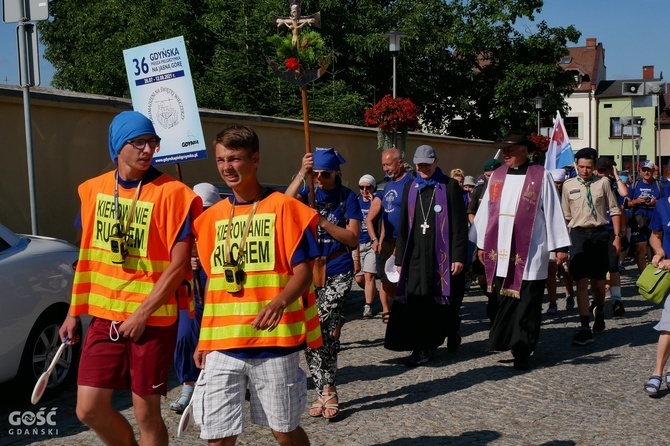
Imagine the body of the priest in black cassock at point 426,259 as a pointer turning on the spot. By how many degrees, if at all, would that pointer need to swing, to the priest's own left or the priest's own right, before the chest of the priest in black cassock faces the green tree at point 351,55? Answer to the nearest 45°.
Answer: approximately 135° to the priest's own right

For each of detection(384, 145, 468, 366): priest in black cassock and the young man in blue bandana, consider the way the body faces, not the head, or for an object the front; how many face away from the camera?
0

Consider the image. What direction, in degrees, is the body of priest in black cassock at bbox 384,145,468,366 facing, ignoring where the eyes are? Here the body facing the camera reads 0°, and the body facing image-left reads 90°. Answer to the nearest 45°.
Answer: approximately 45°

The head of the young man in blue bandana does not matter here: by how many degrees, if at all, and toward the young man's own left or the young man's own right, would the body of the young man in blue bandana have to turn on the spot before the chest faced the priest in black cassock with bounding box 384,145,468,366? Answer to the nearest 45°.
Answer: approximately 180°

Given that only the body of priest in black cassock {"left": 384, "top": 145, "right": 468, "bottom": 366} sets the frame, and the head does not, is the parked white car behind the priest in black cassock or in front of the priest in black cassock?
in front

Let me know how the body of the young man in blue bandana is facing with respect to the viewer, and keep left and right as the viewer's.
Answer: facing the viewer and to the left of the viewer

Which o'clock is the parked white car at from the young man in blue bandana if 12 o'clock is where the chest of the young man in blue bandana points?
The parked white car is roughly at 4 o'clock from the young man in blue bandana.
